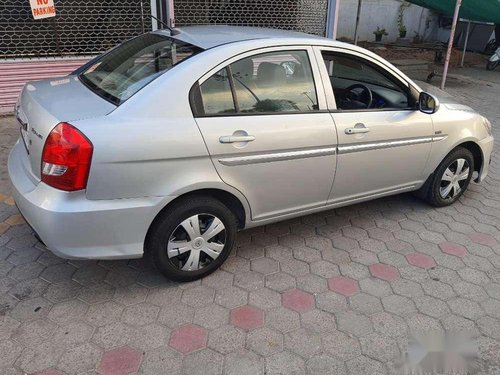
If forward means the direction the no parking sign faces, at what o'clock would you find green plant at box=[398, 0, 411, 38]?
The green plant is roughly at 8 o'clock from the no parking sign.

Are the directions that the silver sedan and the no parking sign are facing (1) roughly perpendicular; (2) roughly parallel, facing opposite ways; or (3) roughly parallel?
roughly perpendicular

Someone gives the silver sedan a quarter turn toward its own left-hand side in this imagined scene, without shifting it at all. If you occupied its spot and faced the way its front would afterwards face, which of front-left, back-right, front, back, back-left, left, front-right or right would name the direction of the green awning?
right

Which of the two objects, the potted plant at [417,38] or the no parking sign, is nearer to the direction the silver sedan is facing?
the potted plant

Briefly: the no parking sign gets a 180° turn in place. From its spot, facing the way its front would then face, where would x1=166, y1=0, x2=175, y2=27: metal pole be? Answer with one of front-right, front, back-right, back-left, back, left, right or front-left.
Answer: right

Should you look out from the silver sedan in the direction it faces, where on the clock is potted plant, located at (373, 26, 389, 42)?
The potted plant is roughly at 11 o'clock from the silver sedan.

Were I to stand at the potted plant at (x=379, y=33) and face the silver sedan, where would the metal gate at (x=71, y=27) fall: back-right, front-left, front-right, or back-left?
front-right

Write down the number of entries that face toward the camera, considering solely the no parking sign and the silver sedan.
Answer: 1

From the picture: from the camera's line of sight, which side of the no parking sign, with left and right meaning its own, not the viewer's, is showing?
front

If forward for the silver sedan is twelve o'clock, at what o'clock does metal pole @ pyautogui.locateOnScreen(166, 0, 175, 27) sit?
The metal pole is roughly at 10 o'clock from the silver sedan.

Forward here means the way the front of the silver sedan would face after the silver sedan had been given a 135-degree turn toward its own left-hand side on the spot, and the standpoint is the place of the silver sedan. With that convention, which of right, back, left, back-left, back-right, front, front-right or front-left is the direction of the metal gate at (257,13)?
right

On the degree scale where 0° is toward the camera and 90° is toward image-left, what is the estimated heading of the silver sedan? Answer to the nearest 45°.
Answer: approximately 225°

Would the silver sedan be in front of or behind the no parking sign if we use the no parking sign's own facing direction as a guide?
in front

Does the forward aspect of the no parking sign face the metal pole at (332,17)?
no

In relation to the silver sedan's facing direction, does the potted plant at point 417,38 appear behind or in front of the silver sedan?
in front

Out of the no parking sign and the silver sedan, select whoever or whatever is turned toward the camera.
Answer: the no parking sign

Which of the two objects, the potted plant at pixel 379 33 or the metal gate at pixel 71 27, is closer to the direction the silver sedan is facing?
the potted plant
